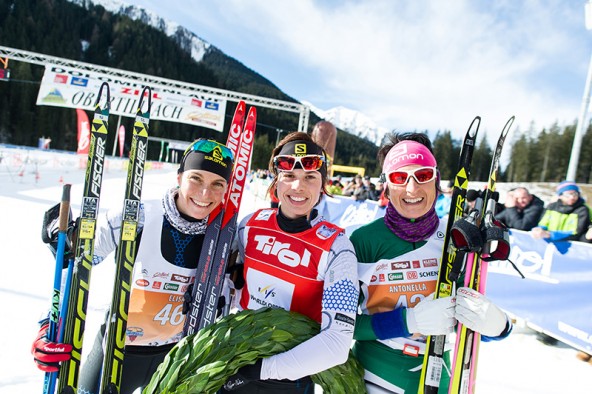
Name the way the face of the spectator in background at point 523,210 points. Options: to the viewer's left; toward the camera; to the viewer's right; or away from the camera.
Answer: toward the camera

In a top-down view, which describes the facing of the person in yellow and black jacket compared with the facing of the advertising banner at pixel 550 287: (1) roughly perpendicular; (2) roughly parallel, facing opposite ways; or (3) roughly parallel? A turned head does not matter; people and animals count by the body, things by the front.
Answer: roughly parallel

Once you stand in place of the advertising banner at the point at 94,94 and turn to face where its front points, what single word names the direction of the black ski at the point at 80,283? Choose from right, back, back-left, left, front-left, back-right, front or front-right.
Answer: front

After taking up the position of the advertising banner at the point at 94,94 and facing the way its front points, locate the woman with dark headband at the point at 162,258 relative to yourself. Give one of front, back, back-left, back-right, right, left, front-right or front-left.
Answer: front

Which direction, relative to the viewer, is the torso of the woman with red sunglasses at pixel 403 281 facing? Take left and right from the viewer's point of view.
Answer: facing the viewer

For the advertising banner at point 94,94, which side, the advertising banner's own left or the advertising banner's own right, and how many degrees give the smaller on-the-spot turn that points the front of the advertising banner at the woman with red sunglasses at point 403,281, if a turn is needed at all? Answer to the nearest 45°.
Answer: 0° — it already faces them

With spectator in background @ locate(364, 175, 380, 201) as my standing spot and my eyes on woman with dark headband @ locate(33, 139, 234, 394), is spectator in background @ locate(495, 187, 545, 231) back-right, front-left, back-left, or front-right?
front-left

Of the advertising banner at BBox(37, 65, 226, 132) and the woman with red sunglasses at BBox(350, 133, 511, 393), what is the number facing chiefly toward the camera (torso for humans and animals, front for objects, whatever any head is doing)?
2

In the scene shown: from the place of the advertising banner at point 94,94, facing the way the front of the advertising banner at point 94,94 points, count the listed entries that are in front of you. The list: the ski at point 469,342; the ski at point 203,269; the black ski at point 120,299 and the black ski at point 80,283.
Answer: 4

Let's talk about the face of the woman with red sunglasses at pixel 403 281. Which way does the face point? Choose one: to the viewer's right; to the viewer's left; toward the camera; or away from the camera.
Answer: toward the camera

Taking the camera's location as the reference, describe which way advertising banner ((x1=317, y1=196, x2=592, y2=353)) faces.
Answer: facing the viewer and to the left of the viewer

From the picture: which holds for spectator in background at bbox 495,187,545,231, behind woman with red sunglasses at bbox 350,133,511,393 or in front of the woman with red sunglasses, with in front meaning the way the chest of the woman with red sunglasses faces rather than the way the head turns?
behind

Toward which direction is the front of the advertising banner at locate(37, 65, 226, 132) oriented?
toward the camera

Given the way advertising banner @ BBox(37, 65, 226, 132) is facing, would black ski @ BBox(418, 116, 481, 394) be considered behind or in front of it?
in front

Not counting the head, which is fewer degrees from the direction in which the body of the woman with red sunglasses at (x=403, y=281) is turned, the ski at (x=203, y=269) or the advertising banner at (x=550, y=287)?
the ski
